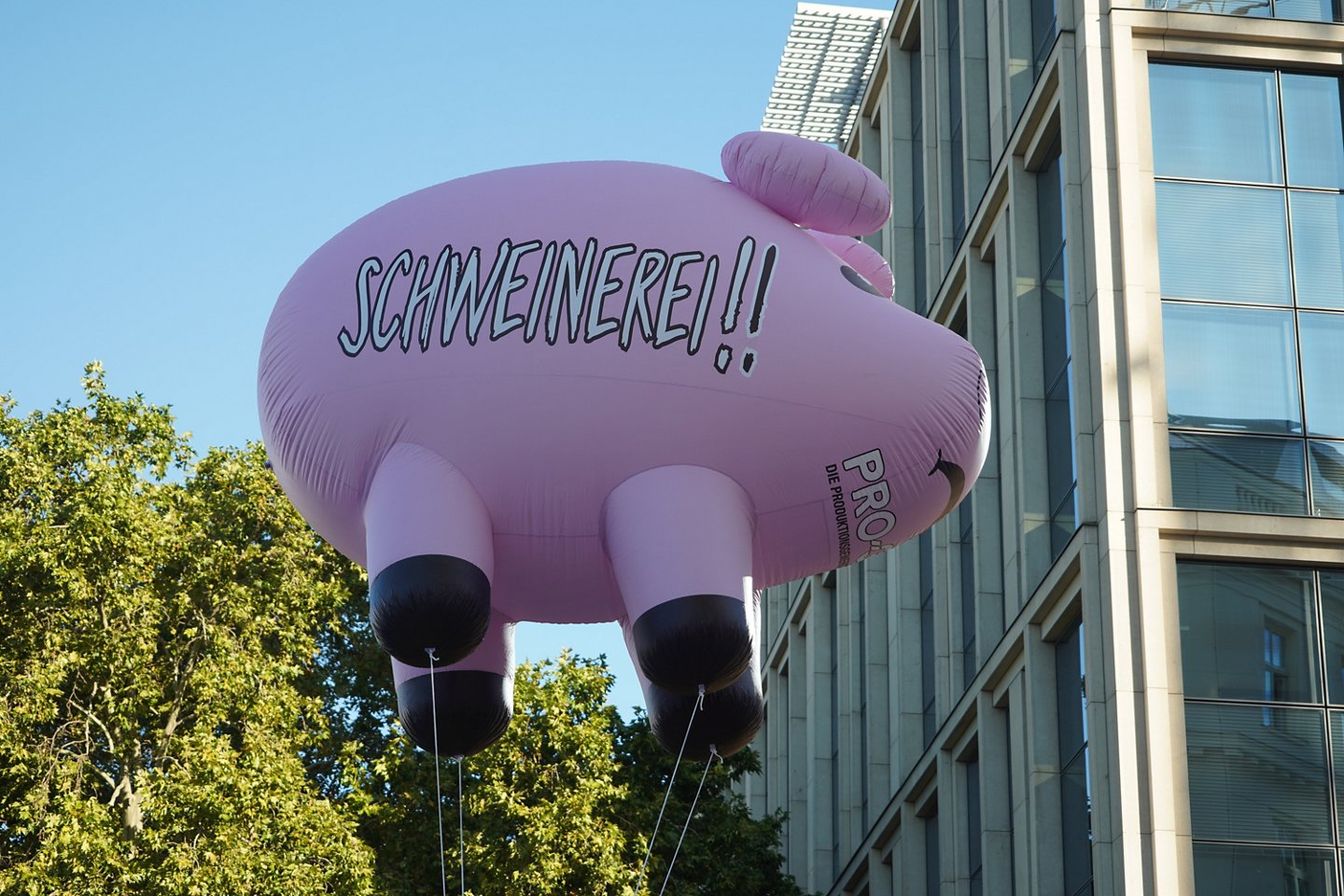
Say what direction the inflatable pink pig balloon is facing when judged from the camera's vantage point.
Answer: facing to the right of the viewer

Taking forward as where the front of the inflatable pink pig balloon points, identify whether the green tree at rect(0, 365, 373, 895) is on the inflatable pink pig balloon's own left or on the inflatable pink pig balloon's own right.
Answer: on the inflatable pink pig balloon's own left

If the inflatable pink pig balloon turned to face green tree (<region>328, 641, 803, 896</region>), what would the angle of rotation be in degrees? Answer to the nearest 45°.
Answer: approximately 90° to its left

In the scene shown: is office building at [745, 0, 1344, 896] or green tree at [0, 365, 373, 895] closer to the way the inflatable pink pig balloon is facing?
the office building
